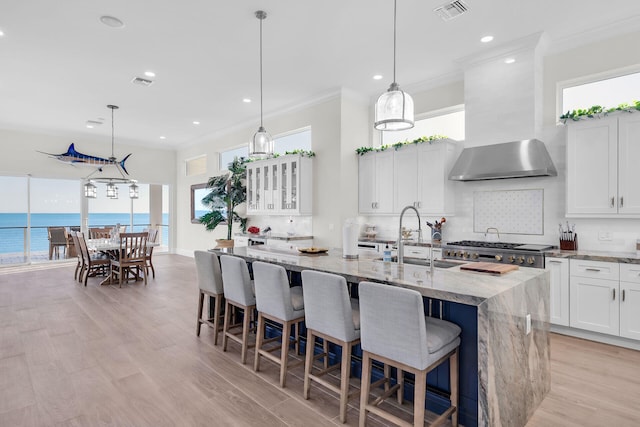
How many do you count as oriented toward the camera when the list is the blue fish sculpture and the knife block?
1

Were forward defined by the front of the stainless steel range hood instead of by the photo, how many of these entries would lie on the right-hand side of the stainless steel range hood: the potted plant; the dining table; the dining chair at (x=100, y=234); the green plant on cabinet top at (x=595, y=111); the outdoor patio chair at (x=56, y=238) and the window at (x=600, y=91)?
4

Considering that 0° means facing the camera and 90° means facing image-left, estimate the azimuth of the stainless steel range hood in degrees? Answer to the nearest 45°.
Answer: approximately 0°

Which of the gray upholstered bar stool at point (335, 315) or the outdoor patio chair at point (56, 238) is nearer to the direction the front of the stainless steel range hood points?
the gray upholstered bar stool

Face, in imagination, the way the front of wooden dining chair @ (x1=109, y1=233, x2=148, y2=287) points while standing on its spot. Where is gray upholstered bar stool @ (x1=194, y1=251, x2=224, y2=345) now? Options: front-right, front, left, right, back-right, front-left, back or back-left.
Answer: back-left

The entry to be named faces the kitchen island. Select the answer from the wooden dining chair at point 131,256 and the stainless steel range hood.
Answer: the stainless steel range hood

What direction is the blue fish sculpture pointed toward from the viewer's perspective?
to the viewer's left

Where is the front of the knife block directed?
toward the camera

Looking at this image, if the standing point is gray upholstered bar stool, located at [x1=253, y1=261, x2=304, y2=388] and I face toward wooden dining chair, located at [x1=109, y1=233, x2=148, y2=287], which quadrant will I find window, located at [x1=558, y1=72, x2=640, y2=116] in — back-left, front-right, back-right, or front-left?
back-right

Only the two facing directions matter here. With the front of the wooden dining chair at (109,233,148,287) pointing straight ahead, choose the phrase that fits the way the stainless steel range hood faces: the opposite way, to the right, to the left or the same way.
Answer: to the left

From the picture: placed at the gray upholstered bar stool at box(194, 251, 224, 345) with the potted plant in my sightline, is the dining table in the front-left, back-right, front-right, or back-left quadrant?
front-left

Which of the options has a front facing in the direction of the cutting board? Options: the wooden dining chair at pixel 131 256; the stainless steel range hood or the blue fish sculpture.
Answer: the stainless steel range hood

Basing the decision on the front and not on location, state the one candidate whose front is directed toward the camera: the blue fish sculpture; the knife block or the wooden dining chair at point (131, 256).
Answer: the knife block

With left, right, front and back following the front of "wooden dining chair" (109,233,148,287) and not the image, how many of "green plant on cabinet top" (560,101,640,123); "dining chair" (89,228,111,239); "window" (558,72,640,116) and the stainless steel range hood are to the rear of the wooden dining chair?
3

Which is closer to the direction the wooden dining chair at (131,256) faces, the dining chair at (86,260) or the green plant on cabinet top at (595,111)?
the dining chair

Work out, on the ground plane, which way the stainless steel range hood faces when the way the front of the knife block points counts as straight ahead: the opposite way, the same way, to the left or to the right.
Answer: the same way

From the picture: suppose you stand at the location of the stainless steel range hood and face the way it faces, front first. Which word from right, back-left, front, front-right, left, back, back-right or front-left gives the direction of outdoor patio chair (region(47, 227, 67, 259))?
right
